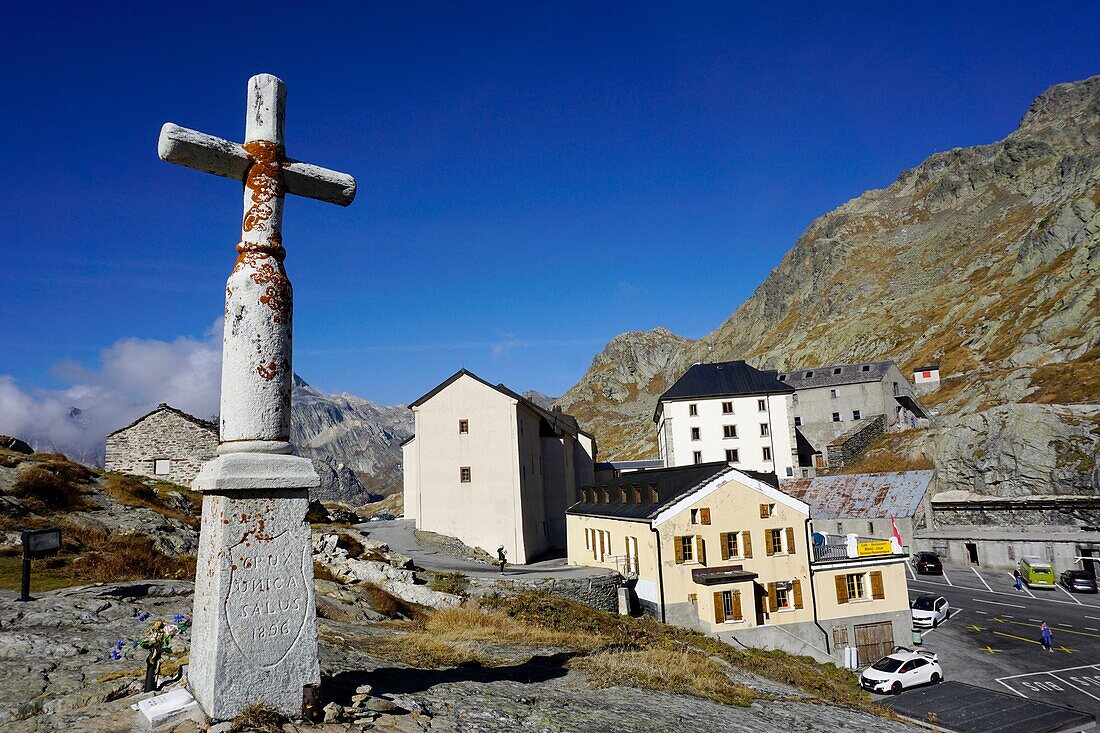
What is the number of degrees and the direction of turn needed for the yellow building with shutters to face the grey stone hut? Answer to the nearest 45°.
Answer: approximately 135° to its right

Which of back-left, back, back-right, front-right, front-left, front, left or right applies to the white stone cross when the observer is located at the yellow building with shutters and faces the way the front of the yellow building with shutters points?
front-right

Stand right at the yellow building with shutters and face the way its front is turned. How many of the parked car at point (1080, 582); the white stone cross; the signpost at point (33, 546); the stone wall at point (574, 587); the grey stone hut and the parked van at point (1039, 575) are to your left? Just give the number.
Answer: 2

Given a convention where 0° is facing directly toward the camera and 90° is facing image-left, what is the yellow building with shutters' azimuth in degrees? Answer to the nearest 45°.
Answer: approximately 315°

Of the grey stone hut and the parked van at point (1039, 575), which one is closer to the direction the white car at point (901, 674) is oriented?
the grey stone hut

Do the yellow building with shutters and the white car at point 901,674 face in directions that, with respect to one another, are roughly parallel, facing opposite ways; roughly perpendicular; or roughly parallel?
roughly perpendicular

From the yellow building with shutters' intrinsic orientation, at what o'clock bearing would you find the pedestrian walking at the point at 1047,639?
The pedestrian walking is roughly at 10 o'clock from the yellow building with shutters.

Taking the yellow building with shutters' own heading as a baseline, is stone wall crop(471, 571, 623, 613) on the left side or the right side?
on its right

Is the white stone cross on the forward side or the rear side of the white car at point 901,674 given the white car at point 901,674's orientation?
on the forward side

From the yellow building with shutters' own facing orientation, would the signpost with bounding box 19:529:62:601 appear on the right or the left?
on its right

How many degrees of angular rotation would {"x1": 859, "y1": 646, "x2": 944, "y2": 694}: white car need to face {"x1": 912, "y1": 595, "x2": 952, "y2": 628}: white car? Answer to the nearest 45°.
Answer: approximately 135° to its right
